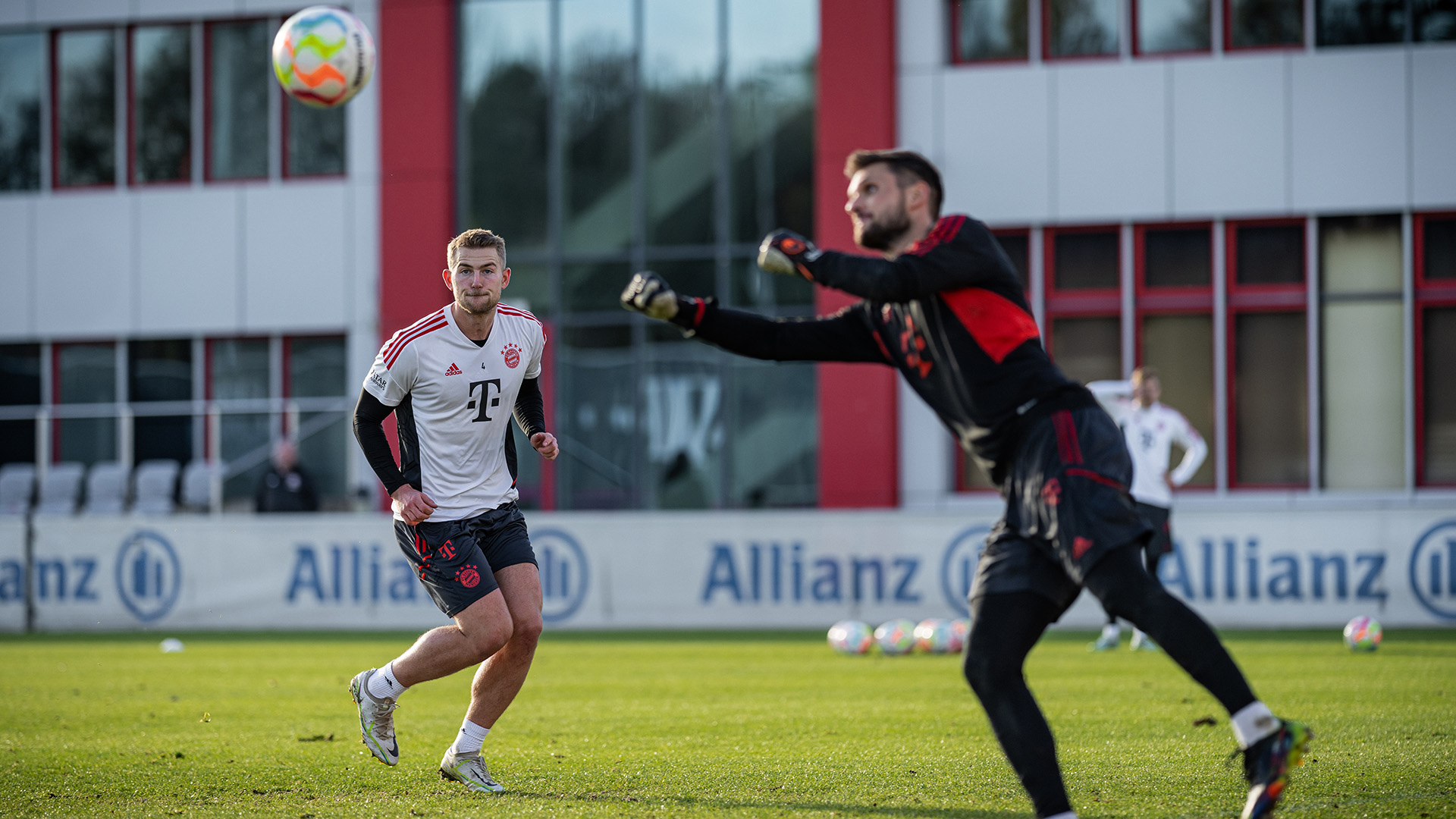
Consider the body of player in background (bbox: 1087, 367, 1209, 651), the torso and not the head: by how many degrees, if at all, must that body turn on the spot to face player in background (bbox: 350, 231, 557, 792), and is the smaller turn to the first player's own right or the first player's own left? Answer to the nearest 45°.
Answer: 0° — they already face them

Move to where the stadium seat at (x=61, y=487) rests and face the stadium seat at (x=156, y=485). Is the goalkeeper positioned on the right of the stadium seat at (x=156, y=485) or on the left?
right

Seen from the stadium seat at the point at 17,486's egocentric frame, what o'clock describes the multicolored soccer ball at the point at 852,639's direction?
The multicolored soccer ball is roughly at 11 o'clock from the stadium seat.

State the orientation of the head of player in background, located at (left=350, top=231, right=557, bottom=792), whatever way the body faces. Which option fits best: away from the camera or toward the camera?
toward the camera

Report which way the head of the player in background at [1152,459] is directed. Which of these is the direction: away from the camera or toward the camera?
toward the camera

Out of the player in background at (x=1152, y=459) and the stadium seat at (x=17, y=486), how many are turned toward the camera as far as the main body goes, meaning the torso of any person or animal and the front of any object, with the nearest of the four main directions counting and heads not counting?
2

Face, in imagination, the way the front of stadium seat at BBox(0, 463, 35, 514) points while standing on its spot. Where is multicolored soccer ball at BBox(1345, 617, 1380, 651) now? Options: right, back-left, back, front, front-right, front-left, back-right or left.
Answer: front-left

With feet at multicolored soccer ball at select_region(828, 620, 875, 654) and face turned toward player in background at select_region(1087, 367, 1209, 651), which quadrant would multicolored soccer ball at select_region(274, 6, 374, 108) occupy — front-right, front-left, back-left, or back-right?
back-right

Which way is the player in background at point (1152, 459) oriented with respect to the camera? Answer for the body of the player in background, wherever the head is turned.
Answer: toward the camera

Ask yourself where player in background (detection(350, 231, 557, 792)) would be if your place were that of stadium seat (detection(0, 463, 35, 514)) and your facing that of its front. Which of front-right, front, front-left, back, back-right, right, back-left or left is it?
front

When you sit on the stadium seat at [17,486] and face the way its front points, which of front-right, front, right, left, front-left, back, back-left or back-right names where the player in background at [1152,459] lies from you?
front-left
